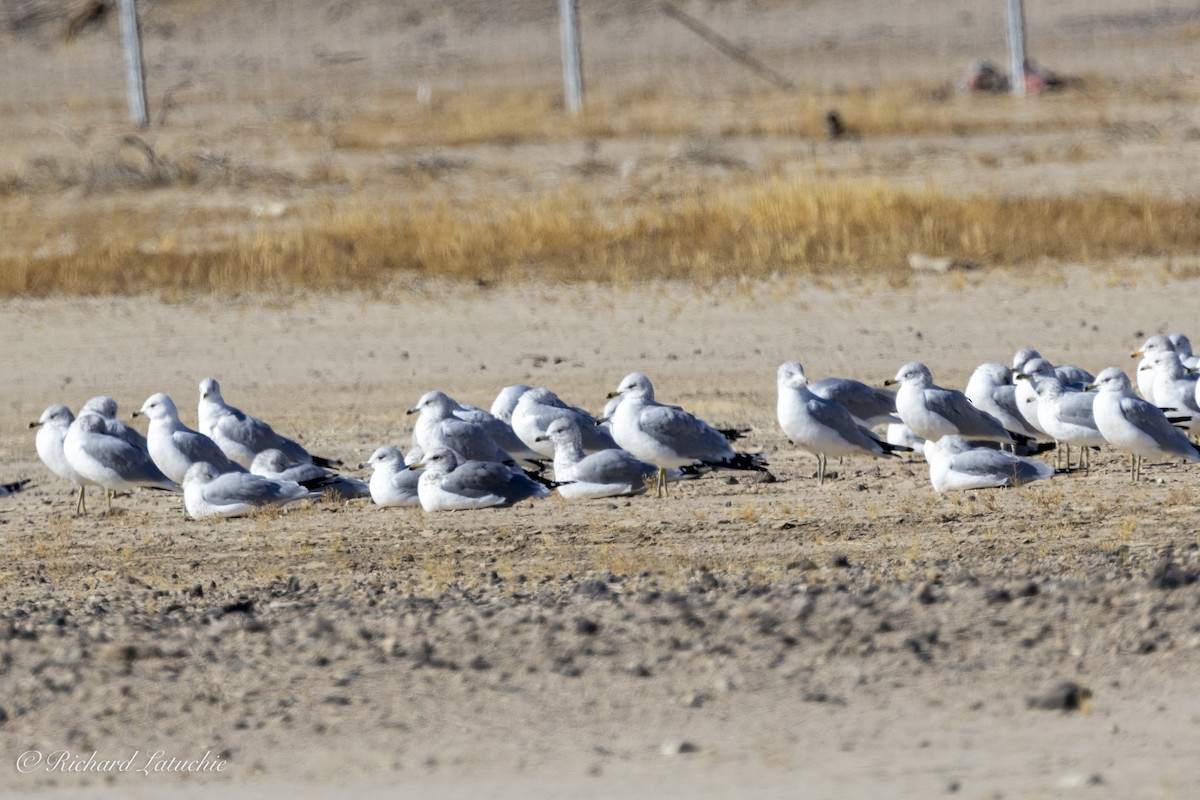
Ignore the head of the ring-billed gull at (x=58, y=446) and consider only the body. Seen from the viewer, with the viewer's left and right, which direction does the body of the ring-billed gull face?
facing to the left of the viewer

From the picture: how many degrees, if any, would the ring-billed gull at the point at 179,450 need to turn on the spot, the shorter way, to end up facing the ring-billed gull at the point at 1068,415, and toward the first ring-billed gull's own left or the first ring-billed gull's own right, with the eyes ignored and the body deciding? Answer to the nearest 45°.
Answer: approximately 180°

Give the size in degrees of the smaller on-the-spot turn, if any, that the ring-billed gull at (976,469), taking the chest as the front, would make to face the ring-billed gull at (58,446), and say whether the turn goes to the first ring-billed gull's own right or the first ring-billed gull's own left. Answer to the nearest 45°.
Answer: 0° — it already faces it

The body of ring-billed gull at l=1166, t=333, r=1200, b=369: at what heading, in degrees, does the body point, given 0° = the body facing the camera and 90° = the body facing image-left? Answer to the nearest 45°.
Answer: approximately 90°

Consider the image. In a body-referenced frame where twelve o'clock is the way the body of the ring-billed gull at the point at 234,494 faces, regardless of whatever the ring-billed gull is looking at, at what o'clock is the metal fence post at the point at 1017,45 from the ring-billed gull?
The metal fence post is roughly at 4 o'clock from the ring-billed gull.

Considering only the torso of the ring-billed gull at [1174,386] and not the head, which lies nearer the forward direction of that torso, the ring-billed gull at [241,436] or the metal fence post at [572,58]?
the ring-billed gull

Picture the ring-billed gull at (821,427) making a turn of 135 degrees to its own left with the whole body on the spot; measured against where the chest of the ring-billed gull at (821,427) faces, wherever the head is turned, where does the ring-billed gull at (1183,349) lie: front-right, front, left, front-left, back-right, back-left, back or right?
front-left

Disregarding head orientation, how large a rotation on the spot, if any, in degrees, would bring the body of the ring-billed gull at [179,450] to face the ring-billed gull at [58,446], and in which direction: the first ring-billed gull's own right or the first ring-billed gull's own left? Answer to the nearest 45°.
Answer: approximately 45° to the first ring-billed gull's own right

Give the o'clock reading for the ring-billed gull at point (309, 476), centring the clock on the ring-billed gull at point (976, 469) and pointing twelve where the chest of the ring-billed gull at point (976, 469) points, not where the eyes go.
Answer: the ring-billed gull at point (309, 476) is roughly at 12 o'clock from the ring-billed gull at point (976, 469).

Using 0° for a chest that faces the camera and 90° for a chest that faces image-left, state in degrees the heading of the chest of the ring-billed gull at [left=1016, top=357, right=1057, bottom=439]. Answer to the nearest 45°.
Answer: approximately 90°

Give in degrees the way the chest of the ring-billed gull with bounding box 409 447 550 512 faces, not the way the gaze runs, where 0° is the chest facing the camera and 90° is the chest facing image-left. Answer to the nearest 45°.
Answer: approximately 90°

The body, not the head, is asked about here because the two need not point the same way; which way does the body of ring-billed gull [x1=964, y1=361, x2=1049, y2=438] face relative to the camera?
to the viewer's left

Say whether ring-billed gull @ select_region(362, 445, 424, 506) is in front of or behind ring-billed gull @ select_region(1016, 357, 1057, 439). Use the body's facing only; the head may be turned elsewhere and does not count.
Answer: in front

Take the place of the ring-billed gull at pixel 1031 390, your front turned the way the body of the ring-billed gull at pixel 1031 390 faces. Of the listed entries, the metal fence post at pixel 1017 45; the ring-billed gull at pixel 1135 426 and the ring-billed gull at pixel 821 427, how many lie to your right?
1
